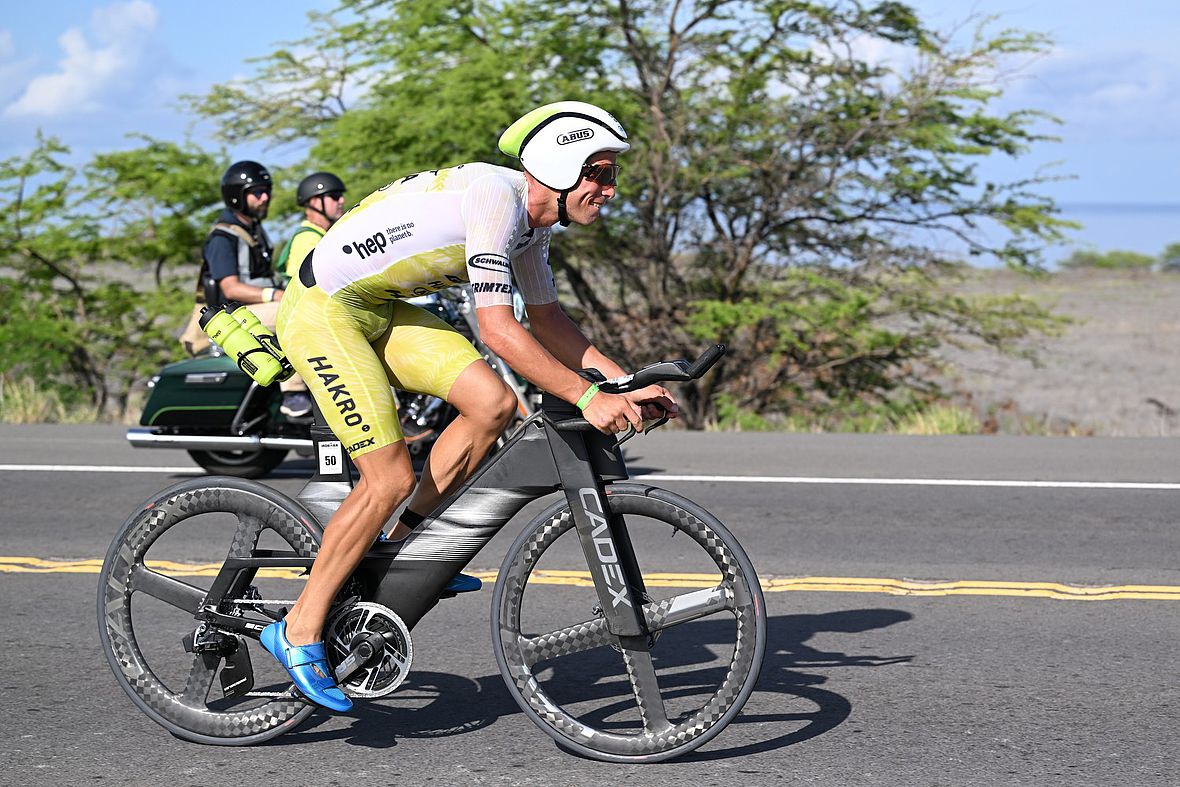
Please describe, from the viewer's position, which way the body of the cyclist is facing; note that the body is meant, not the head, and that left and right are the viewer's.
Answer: facing to the right of the viewer

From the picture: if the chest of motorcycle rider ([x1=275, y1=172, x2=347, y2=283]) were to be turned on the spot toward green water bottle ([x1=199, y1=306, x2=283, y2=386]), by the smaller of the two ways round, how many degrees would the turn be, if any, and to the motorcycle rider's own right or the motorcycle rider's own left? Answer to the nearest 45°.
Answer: approximately 90° to the motorcycle rider's own right

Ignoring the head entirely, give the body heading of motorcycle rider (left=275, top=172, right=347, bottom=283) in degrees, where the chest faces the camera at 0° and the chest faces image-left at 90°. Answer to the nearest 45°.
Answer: approximately 270°

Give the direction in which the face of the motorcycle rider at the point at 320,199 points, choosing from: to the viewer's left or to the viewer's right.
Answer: to the viewer's right

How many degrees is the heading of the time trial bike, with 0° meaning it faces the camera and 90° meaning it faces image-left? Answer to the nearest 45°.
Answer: approximately 270°

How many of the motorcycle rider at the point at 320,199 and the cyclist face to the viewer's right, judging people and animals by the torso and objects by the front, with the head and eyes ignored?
2

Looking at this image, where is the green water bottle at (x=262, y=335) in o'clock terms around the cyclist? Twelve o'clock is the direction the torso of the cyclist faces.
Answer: The green water bottle is roughly at 7 o'clock from the cyclist.

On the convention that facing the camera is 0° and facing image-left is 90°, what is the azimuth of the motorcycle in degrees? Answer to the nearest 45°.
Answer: approximately 270°

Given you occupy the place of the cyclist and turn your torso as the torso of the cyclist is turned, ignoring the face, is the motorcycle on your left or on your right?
on your left

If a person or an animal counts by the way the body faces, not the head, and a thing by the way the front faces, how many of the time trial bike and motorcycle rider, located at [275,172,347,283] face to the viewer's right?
2

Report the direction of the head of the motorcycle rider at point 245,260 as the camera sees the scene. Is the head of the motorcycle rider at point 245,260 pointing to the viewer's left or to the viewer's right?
to the viewer's right

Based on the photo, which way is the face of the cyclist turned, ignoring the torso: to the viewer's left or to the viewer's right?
to the viewer's right
